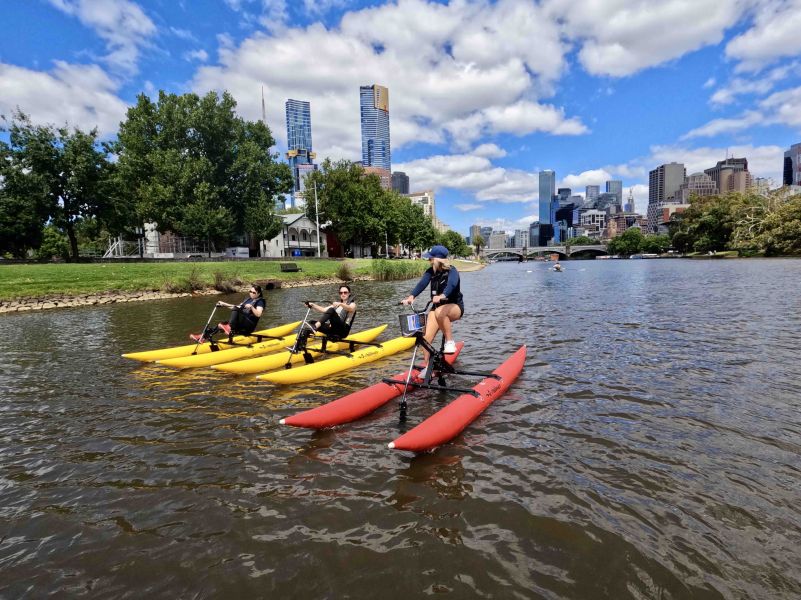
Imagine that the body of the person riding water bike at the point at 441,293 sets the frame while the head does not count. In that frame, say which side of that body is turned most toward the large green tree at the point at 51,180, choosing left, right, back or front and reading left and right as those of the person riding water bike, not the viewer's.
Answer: right

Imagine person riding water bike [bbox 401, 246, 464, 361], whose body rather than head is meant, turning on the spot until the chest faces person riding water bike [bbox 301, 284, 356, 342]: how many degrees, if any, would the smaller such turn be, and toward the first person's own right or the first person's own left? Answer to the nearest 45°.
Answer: approximately 90° to the first person's own right

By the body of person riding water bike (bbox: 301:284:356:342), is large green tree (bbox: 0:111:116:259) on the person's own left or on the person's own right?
on the person's own right

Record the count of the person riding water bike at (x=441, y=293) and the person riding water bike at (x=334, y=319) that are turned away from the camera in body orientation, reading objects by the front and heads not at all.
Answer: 0

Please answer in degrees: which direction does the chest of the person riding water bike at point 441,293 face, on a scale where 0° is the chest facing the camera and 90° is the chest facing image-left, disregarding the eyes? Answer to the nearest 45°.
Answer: approximately 45°

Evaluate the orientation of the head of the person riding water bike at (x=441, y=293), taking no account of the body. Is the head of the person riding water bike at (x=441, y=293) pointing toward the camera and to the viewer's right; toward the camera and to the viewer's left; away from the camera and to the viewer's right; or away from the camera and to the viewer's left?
toward the camera and to the viewer's left

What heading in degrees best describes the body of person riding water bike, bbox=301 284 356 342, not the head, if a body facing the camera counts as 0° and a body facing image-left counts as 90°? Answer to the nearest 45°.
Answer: approximately 45°
